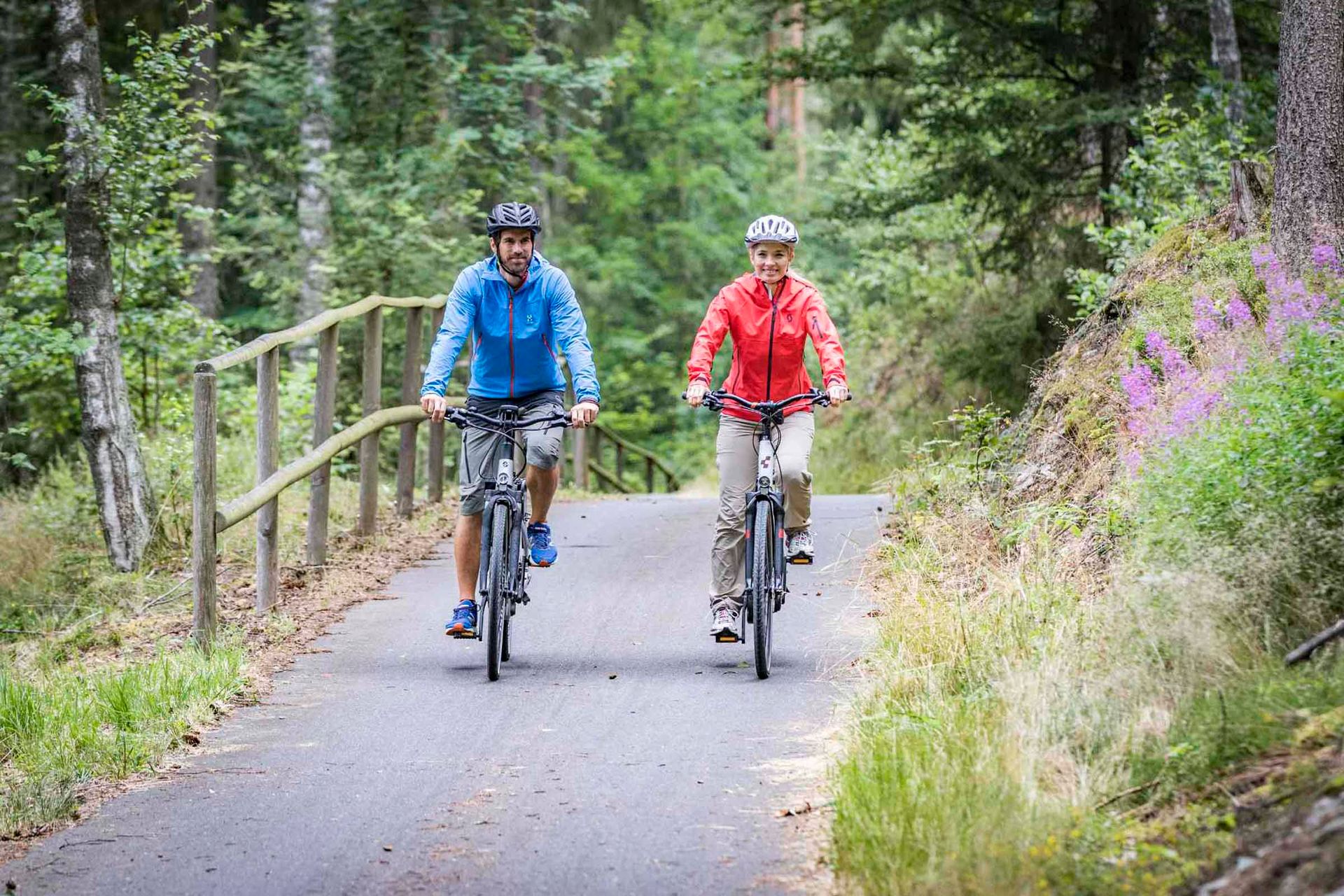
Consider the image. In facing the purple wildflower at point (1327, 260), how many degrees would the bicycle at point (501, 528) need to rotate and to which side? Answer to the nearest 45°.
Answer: approximately 90° to its left

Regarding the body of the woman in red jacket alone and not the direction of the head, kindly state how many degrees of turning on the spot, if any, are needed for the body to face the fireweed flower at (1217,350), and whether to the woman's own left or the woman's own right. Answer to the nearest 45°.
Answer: approximately 90° to the woman's own left

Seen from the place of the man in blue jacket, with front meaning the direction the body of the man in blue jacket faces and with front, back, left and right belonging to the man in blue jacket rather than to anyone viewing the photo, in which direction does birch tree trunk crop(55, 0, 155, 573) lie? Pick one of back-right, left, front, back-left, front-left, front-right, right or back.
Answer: back-right

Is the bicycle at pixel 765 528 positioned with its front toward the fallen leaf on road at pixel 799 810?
yes

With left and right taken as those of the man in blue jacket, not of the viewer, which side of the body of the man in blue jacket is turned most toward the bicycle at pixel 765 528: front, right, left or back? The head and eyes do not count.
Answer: left

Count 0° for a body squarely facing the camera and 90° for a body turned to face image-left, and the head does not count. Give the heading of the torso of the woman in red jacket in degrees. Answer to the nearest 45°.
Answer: approximately 0°

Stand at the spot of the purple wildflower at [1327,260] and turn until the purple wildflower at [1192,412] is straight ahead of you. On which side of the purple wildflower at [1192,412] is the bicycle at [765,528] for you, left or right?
right

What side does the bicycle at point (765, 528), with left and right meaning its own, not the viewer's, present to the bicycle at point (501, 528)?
right

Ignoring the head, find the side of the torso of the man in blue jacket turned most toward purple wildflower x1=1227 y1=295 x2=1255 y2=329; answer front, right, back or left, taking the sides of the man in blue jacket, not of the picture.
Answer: left

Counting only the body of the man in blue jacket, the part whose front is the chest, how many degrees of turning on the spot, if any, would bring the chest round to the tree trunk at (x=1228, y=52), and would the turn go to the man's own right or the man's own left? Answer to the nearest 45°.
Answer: approximately 135° to the man's own left
